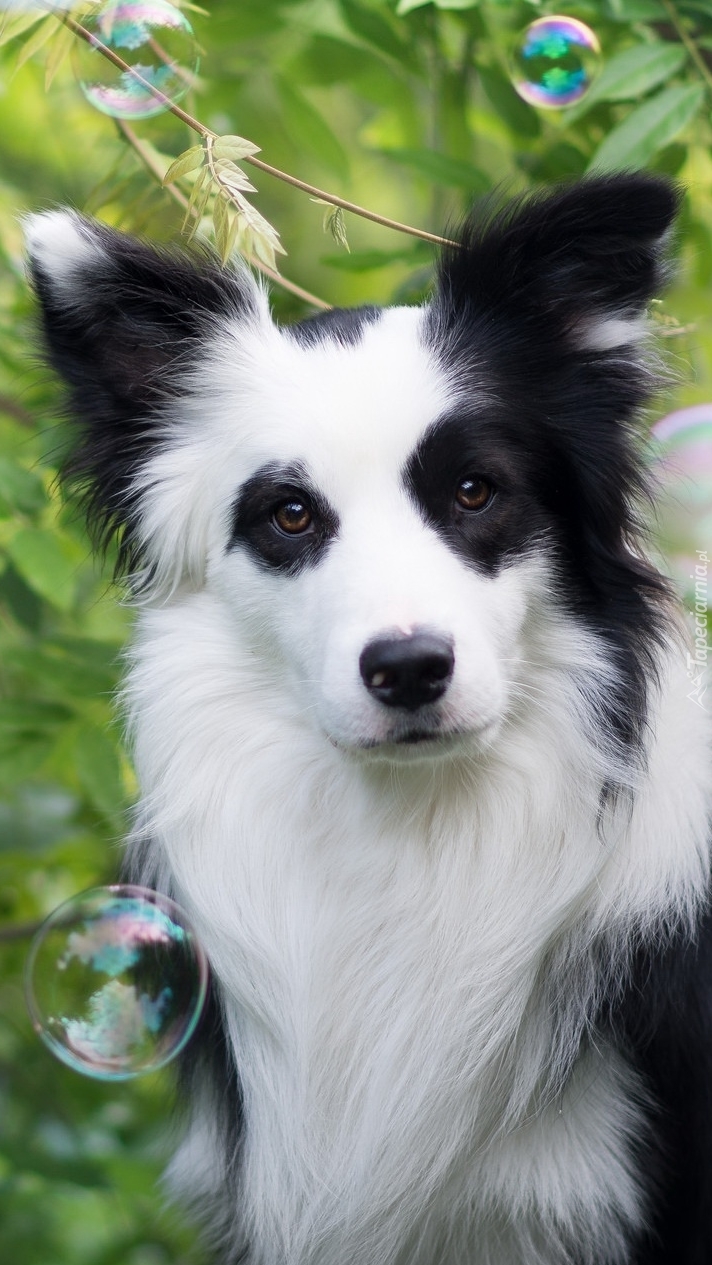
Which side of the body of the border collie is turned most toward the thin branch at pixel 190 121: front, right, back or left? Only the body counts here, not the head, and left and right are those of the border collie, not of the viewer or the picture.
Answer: right

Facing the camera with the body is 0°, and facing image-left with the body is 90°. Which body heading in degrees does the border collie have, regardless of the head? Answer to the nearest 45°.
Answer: approximately 0°

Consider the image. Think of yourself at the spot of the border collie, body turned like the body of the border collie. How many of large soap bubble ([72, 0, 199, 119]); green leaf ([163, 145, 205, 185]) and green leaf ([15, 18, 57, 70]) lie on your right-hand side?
3

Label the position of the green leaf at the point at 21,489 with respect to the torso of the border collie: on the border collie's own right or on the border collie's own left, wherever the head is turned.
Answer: on the border collie's own right

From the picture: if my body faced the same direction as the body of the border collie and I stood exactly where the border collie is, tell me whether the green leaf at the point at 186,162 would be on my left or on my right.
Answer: on my right

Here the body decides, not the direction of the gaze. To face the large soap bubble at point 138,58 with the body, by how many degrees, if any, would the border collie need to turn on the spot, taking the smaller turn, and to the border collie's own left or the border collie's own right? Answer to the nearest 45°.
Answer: approximately 90° to the border collie's own right

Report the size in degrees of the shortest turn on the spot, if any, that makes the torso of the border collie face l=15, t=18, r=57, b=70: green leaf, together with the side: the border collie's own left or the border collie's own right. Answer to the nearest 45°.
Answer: approximately 90° to the border collie's own right
